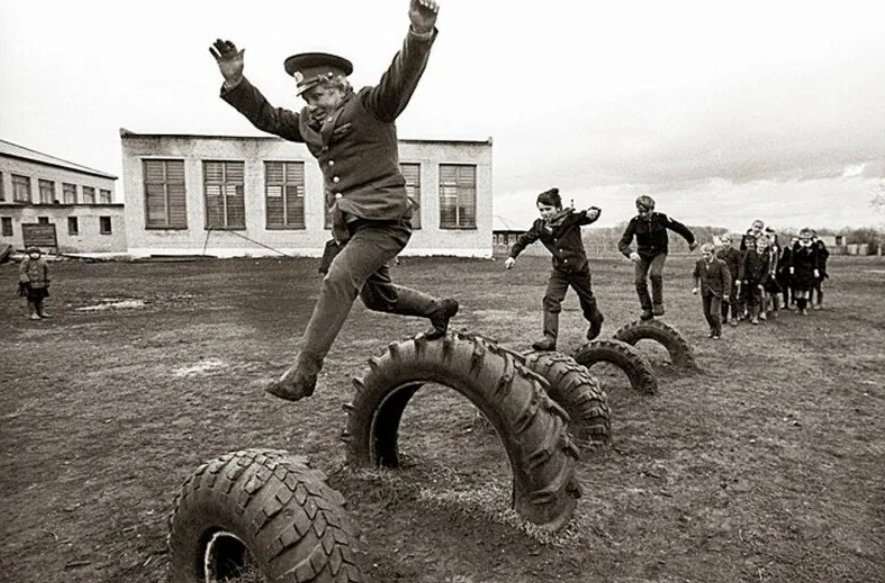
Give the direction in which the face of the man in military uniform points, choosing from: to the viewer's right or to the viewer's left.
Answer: to the viewer's left

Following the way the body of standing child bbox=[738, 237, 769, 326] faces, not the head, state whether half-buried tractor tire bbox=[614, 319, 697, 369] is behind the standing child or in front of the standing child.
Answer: in front

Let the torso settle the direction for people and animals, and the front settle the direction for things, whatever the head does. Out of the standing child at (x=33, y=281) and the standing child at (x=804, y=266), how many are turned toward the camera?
2

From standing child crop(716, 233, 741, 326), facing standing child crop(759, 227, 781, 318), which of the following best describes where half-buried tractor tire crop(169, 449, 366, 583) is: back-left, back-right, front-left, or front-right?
back-right

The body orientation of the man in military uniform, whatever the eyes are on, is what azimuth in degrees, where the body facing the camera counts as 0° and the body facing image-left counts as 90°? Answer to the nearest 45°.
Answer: approximately 45°

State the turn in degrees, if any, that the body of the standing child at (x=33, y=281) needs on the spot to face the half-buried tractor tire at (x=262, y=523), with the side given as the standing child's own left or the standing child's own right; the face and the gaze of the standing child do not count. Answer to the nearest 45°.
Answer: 0° — they already face it

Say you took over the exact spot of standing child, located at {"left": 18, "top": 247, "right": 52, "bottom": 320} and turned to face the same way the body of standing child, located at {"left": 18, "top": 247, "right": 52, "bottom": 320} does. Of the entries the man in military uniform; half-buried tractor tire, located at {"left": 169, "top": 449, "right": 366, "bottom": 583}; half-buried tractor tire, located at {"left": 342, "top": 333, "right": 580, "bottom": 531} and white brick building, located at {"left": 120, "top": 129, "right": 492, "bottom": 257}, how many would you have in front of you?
3

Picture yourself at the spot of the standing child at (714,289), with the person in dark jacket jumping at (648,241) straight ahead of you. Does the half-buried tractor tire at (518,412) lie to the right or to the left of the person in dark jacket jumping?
left

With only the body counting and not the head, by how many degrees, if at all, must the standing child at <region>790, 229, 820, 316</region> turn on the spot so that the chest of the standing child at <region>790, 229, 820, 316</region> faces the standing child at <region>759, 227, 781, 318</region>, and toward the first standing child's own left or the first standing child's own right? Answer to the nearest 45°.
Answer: approximately 45° to the first standing child's own right

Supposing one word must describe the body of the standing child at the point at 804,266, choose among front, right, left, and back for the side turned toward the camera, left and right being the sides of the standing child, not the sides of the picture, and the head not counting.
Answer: front

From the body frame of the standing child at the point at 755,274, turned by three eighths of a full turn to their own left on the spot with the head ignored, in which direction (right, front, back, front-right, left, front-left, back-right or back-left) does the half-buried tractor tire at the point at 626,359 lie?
back-right

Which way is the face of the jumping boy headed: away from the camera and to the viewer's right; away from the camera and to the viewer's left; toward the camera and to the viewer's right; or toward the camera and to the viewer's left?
toward the camera and to the viewer's left

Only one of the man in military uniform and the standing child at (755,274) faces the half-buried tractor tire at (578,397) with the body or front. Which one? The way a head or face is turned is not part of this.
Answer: the standing child

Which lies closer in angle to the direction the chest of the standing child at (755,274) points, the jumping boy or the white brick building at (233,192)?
the jumping boy

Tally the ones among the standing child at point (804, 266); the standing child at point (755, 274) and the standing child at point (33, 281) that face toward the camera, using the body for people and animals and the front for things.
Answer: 3

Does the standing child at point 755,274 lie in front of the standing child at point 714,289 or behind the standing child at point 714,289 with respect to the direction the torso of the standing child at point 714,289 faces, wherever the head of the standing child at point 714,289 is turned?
behind
